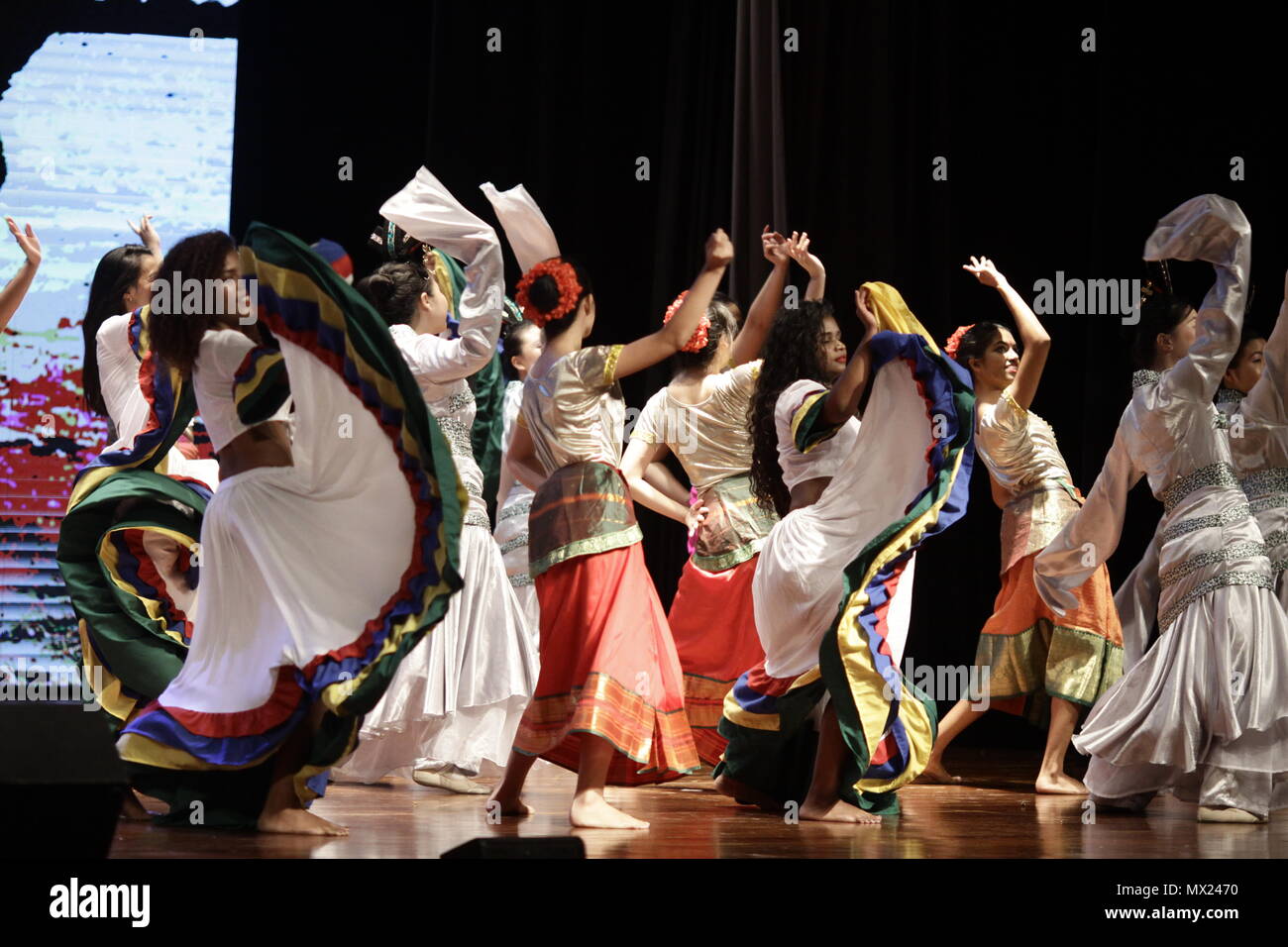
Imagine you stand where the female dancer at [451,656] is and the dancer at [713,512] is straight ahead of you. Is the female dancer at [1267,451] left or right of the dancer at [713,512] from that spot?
right

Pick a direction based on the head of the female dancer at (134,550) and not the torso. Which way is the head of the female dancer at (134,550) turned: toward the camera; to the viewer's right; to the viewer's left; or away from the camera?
to the viewer's right

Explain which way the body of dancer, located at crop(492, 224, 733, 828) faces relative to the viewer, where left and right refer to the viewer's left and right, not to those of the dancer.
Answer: facing away from the viewer and to the right of the viewer

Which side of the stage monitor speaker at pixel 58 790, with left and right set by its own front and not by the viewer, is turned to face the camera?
back

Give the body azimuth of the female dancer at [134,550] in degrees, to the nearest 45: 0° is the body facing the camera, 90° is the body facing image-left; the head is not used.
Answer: approximately 270°

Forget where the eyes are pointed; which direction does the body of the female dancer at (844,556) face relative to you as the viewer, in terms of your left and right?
facing to the right of the viewer

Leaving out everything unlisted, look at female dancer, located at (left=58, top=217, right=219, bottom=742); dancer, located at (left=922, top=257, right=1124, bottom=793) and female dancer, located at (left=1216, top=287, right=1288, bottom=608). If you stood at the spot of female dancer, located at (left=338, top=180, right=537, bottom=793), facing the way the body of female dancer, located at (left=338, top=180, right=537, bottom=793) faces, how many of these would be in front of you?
2

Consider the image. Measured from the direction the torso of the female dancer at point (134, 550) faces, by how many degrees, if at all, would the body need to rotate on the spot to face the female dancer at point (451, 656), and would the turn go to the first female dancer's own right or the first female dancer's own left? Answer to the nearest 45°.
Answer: approximately 45° to the first female dancer's own left

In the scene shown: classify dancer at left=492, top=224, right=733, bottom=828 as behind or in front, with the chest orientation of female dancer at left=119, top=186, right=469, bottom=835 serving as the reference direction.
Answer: in front

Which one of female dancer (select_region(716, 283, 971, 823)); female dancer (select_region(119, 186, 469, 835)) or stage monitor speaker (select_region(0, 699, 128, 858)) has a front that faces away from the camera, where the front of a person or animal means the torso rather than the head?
the stage monitor speaker

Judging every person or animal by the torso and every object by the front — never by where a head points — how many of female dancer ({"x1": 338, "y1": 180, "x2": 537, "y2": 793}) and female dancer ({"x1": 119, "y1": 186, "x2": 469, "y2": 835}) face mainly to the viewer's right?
2
